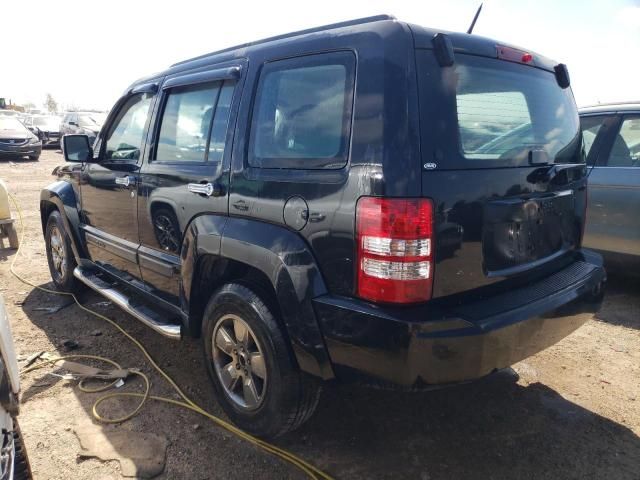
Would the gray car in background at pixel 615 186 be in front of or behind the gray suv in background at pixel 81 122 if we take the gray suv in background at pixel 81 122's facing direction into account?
in front

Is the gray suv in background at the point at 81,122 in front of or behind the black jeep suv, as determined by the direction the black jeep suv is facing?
in front

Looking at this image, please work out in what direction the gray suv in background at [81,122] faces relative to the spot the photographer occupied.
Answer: facing the viewer and to the right of the viewer

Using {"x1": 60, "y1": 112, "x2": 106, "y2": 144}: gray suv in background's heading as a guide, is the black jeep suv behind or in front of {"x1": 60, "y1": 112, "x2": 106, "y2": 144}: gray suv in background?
in front

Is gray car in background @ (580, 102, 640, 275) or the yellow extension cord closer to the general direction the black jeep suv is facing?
the yellow extension cord

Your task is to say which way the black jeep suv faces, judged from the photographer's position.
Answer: facing away from the viewer and to the left of the viewer

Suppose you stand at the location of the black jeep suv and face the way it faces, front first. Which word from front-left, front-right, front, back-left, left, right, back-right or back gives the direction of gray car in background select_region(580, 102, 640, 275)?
right
